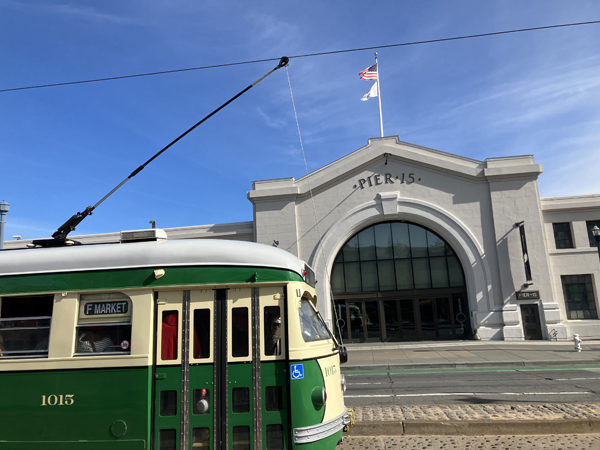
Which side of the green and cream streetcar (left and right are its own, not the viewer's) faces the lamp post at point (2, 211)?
left

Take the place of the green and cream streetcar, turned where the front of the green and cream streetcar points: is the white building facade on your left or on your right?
on your left

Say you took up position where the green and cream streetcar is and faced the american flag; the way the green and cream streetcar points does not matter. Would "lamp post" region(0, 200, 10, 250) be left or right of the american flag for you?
left

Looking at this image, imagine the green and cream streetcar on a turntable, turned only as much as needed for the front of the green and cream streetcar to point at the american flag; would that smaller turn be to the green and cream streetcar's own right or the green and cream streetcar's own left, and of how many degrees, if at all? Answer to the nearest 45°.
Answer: approximately 45° to the green and cream streetcar's own left

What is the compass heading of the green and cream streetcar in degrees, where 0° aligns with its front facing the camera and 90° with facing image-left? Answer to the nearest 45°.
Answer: approximately 270°

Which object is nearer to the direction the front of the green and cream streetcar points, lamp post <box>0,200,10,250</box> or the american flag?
the american flag

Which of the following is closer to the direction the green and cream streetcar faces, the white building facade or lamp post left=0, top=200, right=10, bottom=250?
the white building facade
